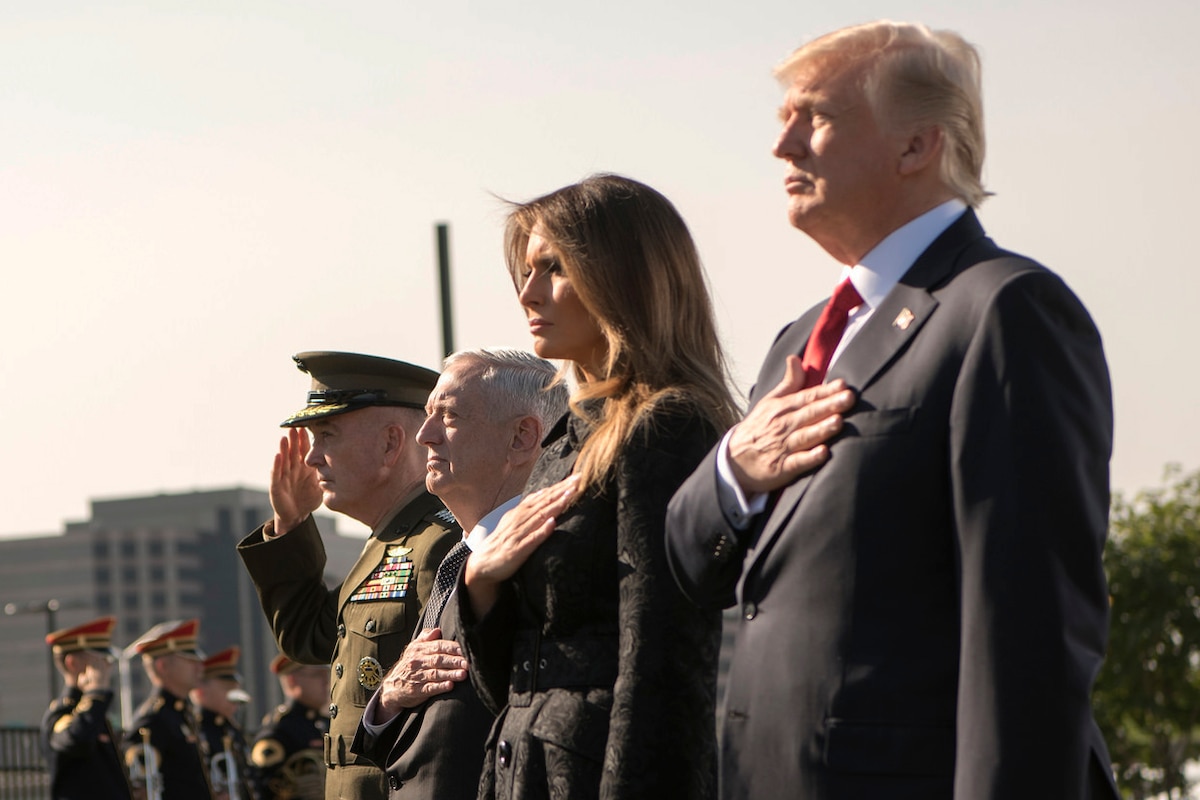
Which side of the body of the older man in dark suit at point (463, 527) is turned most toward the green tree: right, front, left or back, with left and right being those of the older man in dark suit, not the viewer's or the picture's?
back

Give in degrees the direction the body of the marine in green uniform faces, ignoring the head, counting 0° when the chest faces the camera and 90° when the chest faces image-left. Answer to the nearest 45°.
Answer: approximately 45°

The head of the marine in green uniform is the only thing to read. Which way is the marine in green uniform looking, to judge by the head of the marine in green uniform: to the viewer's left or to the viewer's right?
to the viewer's left

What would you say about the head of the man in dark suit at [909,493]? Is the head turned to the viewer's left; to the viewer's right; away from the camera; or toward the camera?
to the viewer's left

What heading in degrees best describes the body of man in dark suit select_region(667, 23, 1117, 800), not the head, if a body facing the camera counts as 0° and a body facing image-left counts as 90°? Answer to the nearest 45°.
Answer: approximately 45°

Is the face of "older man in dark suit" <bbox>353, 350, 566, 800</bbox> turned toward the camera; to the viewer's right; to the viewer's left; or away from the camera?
to the viewer's left

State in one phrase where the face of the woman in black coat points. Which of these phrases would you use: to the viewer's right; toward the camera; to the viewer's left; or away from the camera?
to the viewer's left
